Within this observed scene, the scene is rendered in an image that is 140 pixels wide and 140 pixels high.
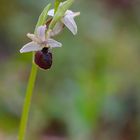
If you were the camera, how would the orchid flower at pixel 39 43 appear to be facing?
facing the viewer
